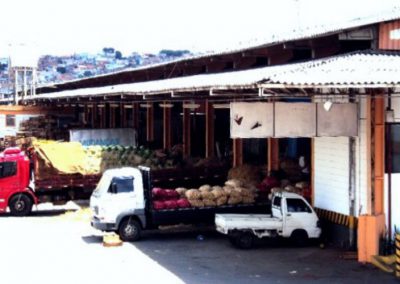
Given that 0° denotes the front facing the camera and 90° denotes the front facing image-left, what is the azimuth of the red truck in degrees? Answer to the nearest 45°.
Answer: approximately 90°

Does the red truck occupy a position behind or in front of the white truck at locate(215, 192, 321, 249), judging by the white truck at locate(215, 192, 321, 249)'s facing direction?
behind

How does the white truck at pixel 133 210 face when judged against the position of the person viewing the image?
facing to the left of the viewer

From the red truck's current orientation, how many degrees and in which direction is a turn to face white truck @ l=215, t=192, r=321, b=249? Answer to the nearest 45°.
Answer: approximately 135° to its left

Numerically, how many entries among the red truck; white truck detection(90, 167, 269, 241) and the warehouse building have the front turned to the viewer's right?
0

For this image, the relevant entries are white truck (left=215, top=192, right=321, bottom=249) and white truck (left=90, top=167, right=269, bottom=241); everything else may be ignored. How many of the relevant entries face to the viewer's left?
1

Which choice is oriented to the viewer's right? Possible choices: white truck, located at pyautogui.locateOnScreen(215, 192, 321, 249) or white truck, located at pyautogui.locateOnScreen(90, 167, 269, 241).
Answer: white truck, located at pyautogui.locateOnScreen(215, 192, 321, 249)

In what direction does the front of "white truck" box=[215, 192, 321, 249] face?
to the viewer's right

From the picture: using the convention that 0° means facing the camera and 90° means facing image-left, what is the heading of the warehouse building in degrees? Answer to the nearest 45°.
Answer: approximately 45°
